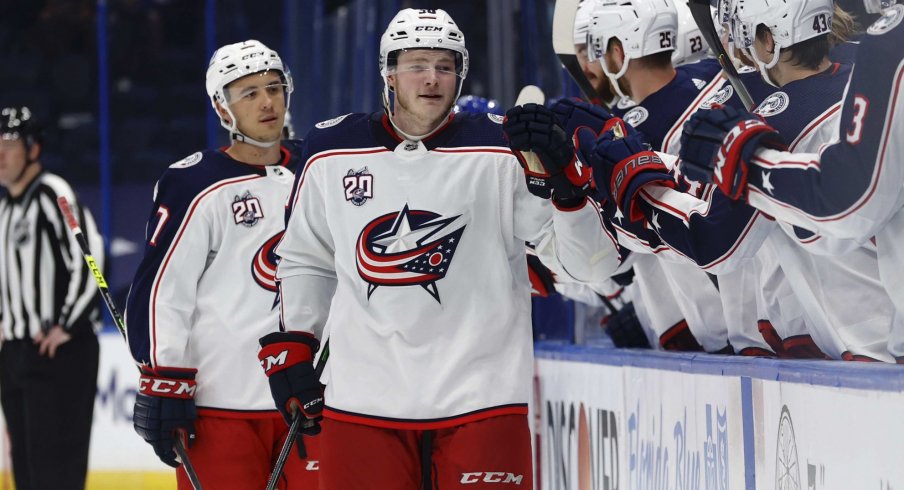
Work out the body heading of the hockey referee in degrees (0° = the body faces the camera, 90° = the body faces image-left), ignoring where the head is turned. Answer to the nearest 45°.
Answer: approximately 45°

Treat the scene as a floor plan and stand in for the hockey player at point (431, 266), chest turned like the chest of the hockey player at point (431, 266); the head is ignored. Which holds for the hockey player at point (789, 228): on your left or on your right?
on your left

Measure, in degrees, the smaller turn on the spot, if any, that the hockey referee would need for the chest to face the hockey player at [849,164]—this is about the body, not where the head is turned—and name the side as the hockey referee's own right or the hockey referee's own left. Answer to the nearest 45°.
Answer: approximately 45° to the hockey referee's own left

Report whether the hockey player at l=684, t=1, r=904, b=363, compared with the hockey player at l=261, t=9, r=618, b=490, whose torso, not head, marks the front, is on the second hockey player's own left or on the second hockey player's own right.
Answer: on the second hockey player's own left

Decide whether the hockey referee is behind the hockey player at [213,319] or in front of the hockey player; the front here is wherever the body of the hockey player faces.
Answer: behind

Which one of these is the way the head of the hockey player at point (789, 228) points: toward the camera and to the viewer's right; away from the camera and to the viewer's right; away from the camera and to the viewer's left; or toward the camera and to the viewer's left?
away from the camera and to the viewer's left

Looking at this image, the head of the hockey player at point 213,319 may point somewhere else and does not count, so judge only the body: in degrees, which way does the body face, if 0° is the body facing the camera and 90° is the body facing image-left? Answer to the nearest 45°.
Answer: approximately 315°
